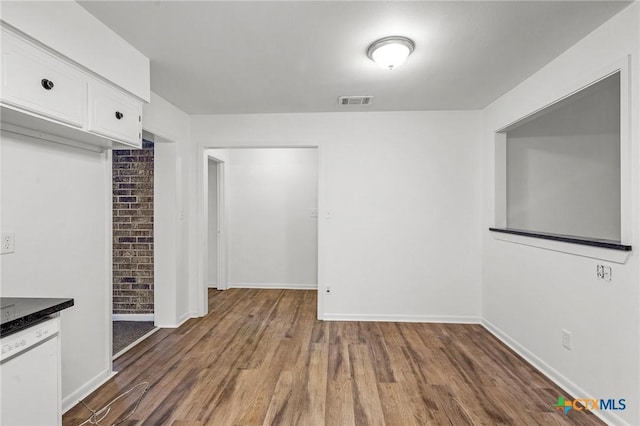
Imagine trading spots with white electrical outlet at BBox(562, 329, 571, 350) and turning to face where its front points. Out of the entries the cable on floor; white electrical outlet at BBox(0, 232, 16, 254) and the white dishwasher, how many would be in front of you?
3

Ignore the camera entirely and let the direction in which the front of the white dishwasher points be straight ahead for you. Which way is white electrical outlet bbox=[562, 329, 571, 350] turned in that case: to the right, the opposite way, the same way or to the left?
the opposite way

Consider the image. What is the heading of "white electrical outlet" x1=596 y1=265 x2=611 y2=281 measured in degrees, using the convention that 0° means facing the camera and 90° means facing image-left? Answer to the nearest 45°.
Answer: approximately 45°

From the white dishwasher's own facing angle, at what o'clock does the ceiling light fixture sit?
The ceiling light fixture is roughly at 11 o'clock from the white dishwasher.

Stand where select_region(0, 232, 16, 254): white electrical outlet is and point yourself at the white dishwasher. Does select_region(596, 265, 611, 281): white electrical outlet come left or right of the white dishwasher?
left

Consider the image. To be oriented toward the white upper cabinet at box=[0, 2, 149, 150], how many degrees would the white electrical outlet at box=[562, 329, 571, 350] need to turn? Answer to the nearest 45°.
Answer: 0° — it already faces it

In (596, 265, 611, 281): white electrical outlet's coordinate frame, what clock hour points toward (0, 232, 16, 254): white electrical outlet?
(0, 232, 16, 254): white electrical outlet is roughly at 12 o'clock from (596, 265, 611, 281): white electrical outlet.
